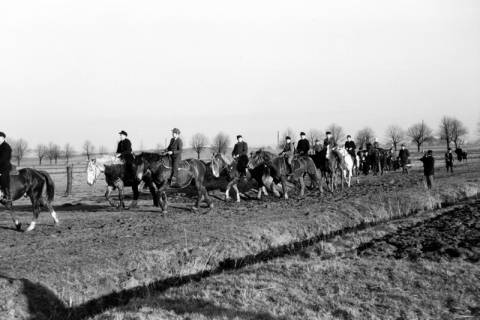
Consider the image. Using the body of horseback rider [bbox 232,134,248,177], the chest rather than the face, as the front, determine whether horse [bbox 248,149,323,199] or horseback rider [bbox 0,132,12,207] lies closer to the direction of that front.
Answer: the horseback rider

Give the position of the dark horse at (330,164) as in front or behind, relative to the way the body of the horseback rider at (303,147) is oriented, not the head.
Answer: behind

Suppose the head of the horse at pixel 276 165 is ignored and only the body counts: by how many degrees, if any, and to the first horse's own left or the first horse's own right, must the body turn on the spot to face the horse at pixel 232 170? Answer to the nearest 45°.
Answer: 0° — it already faces it

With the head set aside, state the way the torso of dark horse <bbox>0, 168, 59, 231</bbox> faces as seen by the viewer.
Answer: to the viewer's left

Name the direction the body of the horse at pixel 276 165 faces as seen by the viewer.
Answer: to the viewer's left

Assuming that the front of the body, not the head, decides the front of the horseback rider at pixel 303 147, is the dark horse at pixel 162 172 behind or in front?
in front

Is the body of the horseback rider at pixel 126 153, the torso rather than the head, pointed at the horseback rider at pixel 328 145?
no

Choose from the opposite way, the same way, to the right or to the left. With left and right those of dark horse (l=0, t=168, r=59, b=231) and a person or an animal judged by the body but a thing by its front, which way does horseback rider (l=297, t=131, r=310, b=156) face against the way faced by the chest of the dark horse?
the same way

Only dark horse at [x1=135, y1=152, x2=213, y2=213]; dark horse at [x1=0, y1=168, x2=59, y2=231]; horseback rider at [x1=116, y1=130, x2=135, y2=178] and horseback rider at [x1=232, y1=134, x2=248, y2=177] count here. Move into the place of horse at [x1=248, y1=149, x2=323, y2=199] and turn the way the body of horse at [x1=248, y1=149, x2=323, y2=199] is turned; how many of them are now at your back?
0

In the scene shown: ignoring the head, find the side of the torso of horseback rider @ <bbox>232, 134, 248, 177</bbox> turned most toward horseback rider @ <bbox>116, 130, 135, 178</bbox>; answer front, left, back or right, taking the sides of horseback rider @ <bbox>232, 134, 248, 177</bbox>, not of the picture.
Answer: front

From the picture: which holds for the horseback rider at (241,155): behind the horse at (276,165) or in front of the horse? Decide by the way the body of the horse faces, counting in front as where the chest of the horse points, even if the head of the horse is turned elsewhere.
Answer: in front

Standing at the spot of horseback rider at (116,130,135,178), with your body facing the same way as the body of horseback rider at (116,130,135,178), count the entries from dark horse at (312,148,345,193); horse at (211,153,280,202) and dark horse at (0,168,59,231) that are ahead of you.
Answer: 1

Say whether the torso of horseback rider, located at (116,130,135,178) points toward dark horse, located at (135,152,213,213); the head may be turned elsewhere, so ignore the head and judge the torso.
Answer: no

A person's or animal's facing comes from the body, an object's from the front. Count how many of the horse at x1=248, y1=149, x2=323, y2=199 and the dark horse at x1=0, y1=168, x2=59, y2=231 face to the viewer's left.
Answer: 2

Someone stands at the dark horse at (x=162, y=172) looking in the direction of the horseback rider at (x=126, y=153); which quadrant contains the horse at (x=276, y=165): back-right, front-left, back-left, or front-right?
back-right

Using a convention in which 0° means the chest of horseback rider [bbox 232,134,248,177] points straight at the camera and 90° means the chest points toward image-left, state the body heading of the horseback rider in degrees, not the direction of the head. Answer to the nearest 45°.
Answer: approximately 45°

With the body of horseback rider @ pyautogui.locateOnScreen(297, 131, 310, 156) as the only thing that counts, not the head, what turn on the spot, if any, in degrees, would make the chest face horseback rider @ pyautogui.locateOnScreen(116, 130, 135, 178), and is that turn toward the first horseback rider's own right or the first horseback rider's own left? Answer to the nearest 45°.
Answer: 0° — they already face them

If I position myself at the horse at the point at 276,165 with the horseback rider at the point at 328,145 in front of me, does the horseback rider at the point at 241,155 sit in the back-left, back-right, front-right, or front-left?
back-left
